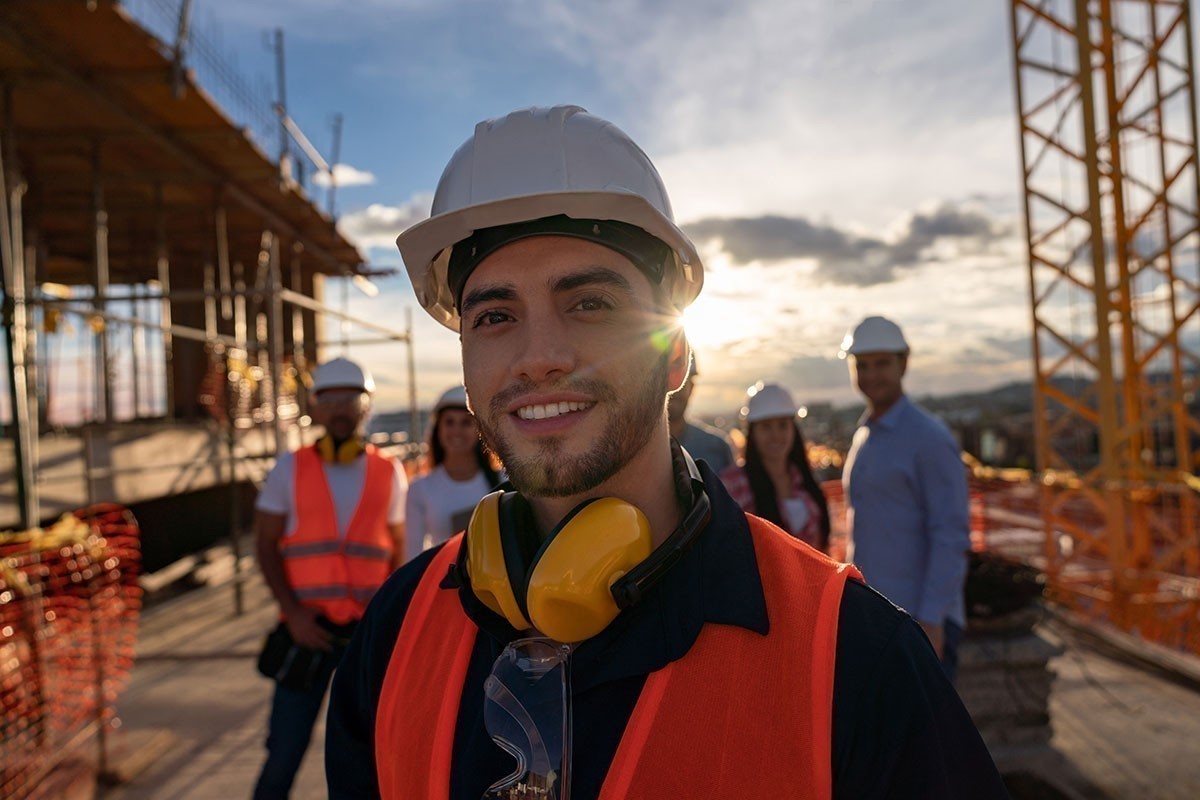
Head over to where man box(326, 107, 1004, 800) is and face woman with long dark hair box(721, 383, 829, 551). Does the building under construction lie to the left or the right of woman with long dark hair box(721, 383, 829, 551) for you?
left

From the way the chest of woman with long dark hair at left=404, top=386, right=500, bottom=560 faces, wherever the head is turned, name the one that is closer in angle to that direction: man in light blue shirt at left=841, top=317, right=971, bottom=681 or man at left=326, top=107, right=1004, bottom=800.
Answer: the man

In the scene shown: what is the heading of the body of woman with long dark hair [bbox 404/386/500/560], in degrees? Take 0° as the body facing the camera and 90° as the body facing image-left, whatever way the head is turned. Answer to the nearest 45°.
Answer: approximately 0°

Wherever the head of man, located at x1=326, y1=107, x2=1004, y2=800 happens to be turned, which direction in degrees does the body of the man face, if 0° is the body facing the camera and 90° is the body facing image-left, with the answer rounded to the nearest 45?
approximately 45°

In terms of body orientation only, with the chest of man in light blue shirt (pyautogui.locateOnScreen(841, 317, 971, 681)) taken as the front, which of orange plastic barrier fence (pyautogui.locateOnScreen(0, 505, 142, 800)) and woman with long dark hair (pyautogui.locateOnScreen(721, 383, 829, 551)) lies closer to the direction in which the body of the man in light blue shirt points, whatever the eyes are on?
the orange plastic barrier fence

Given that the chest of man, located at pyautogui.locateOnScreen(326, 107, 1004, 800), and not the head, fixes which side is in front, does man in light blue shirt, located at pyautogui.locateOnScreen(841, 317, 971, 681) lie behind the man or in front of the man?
behind

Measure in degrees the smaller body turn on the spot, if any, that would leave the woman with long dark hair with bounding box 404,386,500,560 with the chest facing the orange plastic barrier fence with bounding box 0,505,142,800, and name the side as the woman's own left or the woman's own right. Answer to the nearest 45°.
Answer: approximately 90° to the woman's own right

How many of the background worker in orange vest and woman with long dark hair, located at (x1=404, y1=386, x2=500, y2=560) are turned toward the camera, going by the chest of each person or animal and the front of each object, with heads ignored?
2
